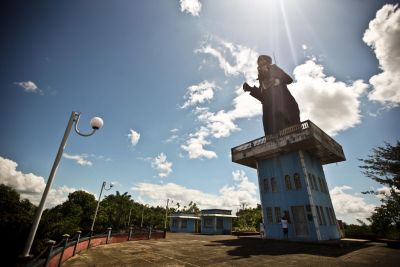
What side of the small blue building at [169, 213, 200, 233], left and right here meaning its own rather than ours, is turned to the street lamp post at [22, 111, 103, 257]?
front

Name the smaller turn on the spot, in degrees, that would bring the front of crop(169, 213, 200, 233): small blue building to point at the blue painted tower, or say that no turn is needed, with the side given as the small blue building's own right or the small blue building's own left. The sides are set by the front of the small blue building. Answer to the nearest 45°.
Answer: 0° — it already faces it

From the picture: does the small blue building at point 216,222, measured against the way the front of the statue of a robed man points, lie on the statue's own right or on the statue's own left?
on the statue's own right

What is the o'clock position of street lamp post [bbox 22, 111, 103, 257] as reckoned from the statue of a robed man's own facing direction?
The street lamp post is roughly at 11 o'clock from the statue of a robed man.

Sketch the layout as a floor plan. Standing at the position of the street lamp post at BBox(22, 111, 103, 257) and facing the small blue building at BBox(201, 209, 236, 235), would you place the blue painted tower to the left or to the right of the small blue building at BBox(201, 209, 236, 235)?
right

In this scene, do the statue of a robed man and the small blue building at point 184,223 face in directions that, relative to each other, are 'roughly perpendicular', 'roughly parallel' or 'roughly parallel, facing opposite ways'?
roughly perpendicular

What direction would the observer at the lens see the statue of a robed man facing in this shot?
facing the viewer and to the left of the viewer

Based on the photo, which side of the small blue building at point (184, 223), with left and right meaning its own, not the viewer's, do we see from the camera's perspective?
front

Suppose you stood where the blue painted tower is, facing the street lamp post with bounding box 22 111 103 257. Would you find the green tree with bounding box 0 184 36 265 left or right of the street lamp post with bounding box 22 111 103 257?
right

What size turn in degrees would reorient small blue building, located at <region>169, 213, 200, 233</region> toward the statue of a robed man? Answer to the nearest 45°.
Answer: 0° — it already faces it

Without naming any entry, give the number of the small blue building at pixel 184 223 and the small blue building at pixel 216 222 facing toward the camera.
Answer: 2

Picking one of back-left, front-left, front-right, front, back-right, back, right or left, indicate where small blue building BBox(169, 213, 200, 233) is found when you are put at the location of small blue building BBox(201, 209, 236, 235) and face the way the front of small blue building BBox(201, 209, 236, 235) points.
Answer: back-right

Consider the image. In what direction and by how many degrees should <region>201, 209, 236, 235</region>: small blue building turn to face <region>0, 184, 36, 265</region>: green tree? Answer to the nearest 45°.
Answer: approximately 45° to its right

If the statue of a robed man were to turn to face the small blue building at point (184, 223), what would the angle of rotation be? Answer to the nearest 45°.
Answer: approximately 90° to its right

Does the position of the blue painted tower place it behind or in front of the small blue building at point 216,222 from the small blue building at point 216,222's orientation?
in front

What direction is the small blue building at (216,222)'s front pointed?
toward the camera

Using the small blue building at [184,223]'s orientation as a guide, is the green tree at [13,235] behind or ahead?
ahead
